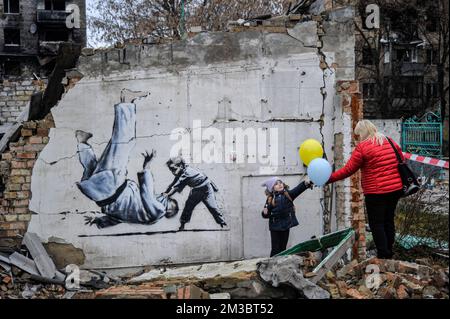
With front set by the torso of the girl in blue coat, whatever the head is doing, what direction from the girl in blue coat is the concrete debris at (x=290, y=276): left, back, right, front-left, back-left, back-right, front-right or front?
front-right

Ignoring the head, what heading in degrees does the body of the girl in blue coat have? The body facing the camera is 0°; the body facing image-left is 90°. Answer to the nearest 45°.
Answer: approximately 315°

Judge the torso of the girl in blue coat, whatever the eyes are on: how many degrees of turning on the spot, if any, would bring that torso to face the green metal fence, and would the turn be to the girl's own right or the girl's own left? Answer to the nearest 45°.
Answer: approximately 135° to the girl's own left

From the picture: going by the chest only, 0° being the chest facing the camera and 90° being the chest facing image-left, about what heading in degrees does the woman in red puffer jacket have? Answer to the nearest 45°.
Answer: approximately 135°

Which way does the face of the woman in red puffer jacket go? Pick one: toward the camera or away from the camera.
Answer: away from the camera

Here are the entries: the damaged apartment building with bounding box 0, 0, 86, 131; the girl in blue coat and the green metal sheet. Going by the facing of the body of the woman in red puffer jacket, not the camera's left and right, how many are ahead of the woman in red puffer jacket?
3

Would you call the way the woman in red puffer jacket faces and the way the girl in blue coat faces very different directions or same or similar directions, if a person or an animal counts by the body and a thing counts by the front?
very different directions

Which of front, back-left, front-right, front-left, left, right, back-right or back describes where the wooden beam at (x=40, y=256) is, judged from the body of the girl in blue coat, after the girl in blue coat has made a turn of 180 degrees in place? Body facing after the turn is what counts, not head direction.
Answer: front-left

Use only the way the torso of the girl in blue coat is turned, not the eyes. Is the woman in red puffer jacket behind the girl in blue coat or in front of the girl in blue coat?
in front
